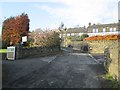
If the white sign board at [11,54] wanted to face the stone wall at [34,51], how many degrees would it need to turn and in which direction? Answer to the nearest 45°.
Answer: approximately 135° to its left

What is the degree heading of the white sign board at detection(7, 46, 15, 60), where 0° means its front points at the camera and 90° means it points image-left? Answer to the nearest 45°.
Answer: approximately 0°
